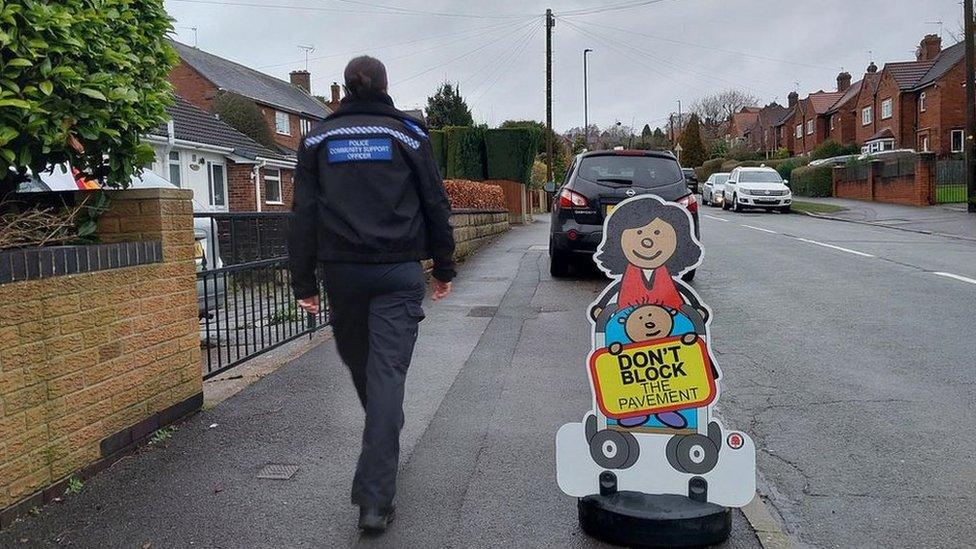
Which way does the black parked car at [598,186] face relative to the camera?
away from the camera

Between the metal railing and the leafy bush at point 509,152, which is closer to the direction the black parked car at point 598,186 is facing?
the leafy bush

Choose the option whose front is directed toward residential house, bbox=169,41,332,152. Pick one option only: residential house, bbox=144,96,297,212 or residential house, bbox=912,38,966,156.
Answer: residential house, bbox=912,38,966,156

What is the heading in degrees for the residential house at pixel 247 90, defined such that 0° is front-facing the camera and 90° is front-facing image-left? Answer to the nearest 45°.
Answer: approximately 315°

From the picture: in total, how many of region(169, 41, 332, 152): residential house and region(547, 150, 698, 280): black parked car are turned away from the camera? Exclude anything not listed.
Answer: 1

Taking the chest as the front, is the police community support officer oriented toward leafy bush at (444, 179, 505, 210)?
yes

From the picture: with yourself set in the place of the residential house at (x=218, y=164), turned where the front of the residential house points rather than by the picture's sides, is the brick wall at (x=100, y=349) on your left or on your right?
on your right

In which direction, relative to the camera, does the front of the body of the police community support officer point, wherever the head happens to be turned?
away from the camera

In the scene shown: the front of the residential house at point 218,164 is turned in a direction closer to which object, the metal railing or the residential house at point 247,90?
the metal railing

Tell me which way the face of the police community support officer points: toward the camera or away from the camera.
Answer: away from the camera

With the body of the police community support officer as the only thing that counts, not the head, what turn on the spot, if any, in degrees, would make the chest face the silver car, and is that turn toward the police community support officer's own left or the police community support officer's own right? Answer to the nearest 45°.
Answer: approximately 45° to the police community support officer's own right

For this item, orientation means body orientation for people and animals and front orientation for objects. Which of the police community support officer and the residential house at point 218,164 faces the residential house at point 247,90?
the police community support officer

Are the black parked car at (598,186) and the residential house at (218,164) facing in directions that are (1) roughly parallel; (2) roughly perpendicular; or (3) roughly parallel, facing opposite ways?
roughly perpendicular

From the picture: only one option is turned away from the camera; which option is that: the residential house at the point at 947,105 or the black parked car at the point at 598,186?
the black parked car

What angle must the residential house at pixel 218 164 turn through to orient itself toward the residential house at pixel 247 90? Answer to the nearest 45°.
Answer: approximately 135° to its left

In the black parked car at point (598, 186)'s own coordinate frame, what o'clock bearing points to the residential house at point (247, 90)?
The residential house is roughly at 11 o'clock from the black parked car.
